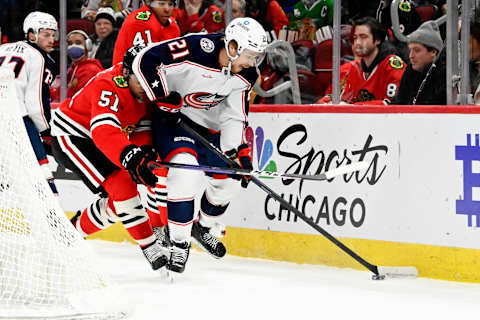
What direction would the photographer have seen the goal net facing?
facing to the left of the viewer

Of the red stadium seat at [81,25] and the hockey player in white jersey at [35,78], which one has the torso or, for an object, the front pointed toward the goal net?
the red stadium seat

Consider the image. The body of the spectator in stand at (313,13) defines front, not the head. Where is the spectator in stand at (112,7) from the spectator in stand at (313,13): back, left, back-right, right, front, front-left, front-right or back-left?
back-right

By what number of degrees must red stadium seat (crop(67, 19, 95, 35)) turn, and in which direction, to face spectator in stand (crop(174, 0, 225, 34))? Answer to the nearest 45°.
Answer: approximately 45° to its left

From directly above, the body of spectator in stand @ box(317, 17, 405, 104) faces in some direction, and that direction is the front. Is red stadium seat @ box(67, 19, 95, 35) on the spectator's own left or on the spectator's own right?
on the spectator's own right
